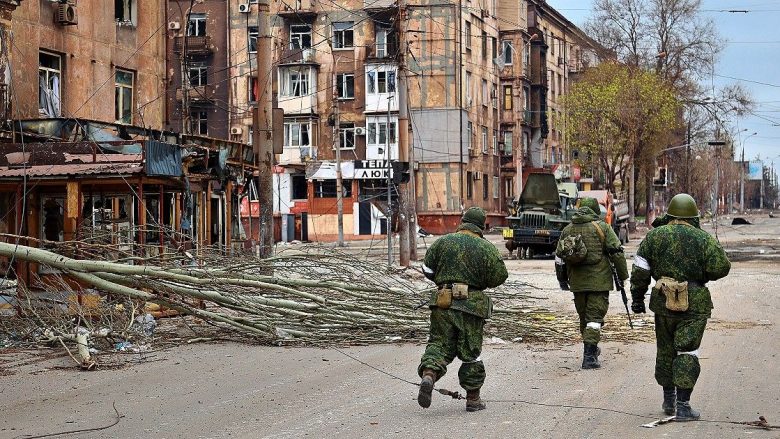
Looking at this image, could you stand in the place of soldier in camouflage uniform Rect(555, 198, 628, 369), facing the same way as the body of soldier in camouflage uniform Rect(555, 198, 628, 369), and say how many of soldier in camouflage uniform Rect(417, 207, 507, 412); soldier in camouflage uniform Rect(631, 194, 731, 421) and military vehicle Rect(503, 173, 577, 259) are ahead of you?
1

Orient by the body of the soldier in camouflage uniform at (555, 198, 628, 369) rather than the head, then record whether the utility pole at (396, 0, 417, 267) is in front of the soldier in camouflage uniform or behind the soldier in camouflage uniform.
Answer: in front

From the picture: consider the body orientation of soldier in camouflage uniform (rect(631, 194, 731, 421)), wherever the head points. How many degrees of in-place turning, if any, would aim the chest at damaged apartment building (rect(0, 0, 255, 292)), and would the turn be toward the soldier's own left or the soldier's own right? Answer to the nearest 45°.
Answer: approximately 45° to the soldier's own left

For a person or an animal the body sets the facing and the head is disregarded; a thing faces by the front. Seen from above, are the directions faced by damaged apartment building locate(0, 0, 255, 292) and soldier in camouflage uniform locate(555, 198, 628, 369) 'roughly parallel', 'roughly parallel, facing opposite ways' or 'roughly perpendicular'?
roughly perpendicular

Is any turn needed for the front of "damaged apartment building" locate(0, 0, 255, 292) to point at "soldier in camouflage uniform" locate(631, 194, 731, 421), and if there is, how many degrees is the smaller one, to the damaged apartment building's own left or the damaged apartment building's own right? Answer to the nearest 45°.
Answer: approximately 45° to the damaged apartment building's own right

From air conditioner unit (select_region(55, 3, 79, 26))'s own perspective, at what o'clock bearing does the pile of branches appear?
The pile of branches is roughly at 1 o'clock from the air conditioner unit.

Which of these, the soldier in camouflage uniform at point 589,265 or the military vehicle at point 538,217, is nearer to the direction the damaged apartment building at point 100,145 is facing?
the soldier in camouflage uniform

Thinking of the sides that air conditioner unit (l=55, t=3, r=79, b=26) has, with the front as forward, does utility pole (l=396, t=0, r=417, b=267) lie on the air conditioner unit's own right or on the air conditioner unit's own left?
on the air conditioner unit's own left

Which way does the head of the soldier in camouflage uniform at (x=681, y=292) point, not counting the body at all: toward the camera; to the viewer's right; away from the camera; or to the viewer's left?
away from the camera

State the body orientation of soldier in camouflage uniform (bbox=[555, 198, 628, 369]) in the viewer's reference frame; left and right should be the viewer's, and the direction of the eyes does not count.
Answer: facing away from the viewer

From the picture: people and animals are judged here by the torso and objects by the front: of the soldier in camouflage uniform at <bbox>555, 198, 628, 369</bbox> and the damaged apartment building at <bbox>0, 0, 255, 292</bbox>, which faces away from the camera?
the soldier in camouflage uniform

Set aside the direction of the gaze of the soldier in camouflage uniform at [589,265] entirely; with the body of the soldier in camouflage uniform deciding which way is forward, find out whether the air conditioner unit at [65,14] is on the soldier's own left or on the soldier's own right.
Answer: on the soldier's own left

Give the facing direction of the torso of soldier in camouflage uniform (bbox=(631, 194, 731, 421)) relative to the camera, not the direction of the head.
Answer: away from the camera

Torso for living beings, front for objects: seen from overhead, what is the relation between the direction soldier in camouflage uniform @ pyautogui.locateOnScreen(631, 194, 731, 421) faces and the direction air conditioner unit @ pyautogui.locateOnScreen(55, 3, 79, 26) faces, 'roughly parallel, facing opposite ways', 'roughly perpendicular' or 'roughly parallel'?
roughly perpendicular

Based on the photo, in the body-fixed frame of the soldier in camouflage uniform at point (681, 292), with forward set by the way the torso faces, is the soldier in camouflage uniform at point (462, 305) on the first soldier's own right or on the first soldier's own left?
on the first soldier's own left
